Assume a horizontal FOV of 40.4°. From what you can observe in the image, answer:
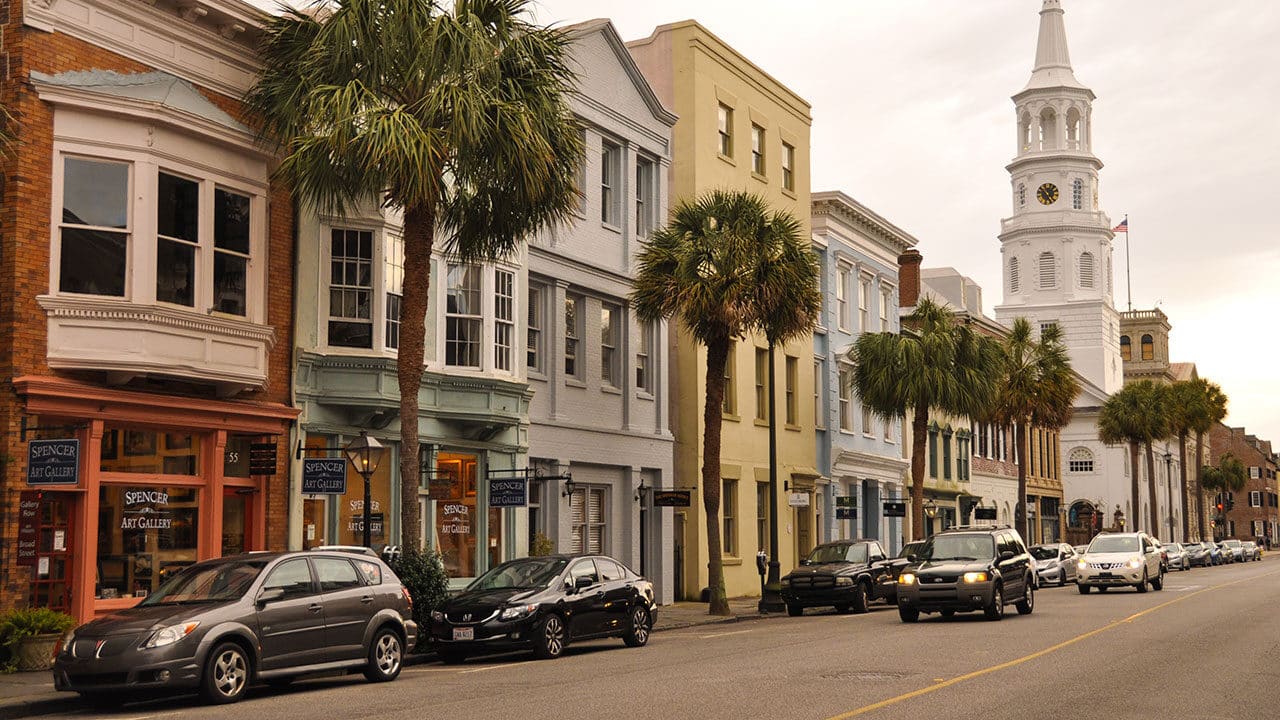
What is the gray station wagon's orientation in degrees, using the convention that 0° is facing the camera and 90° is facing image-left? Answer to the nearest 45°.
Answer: approximately 45°

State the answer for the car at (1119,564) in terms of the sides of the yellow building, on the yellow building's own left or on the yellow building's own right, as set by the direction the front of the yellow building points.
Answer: on the yellow building's own left

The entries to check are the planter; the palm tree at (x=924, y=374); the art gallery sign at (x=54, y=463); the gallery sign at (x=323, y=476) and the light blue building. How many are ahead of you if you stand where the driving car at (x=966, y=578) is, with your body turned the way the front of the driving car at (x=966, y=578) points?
3

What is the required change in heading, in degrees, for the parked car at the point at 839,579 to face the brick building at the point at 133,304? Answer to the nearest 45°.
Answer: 0° — it already faces it

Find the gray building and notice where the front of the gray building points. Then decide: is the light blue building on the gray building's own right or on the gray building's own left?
on the gray building's own left

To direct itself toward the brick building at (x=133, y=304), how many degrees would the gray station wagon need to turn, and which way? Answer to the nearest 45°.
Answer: approximately 135° to its right

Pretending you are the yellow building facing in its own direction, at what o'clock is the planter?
The planter is roughly at 2 o'clock from the yellow building.

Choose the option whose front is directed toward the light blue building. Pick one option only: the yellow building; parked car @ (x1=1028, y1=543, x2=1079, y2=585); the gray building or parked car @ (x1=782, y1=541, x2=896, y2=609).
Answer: parked car @ (x1=1028, y1=543, x2=1079, y2=585)
